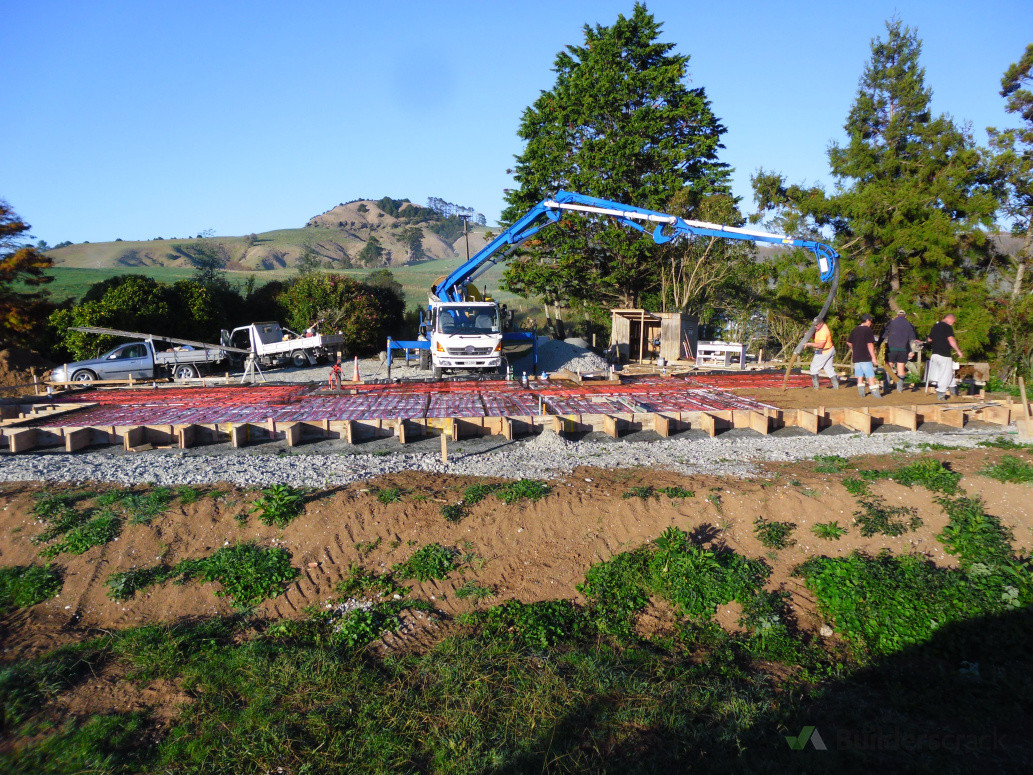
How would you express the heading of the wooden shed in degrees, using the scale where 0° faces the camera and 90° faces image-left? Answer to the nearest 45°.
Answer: approximately 0°

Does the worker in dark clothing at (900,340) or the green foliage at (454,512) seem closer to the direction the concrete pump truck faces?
the green foliage

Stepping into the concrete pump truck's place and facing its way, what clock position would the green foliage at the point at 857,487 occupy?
The green foliage is roughly at 11 o'clock from the concrete pump truck.

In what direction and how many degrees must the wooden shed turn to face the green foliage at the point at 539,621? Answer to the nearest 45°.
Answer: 0° — it already faces it

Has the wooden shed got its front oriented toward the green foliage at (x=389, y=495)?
yes

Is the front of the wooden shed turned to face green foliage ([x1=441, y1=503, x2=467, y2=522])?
yes
